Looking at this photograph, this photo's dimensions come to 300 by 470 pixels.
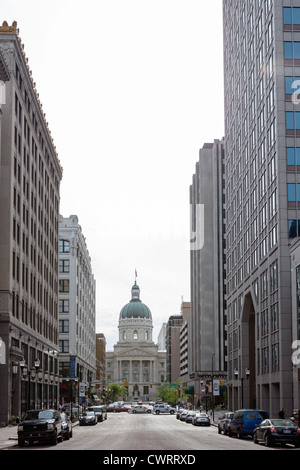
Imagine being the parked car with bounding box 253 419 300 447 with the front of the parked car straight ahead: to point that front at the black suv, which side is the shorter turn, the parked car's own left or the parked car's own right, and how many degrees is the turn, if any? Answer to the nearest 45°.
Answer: approximately 45° to the parked car's own left

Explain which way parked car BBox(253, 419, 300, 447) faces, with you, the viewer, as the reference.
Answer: facing away from the viewer and to the left of the viewer

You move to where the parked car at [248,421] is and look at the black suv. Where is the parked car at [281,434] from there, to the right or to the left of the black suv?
left
